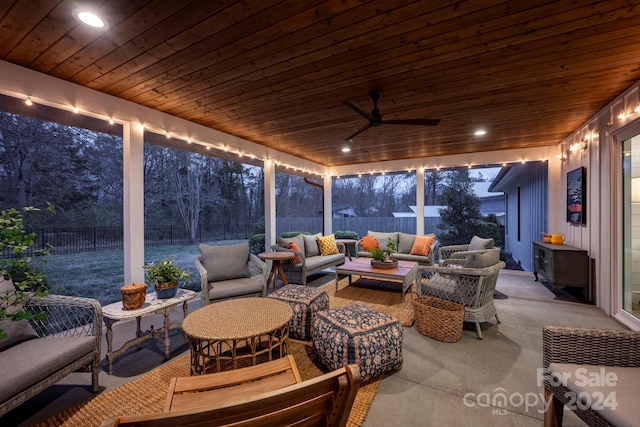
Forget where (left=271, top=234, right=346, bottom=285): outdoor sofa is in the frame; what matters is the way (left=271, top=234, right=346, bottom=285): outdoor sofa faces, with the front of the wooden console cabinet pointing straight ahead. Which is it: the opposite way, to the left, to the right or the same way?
the opposite way

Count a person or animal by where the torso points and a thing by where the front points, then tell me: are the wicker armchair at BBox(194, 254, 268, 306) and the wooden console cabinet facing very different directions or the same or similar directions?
very different directions

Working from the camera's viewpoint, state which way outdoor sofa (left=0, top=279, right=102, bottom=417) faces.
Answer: facing the viewer and to the right of the viewer

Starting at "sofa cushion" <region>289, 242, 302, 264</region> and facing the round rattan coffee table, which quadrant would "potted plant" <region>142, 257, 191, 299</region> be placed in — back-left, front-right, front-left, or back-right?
front-right

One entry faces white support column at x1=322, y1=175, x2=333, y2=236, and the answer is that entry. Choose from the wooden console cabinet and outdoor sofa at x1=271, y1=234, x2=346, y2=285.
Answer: the wooden console cabinet

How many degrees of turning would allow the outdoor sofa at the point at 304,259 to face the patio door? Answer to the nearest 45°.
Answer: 0° — it already faces it

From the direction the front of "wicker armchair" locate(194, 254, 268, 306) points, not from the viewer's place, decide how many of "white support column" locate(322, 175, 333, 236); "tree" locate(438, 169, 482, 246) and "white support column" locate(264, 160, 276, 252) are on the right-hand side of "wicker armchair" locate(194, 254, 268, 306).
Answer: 0

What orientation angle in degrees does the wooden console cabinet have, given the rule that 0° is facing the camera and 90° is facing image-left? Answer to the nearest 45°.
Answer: approximately 90°

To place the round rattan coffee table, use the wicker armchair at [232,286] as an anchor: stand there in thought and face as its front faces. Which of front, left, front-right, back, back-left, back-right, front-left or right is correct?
front-right

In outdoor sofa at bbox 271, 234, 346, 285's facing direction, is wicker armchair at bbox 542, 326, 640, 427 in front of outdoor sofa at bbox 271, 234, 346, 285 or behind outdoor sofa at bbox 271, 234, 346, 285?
in front

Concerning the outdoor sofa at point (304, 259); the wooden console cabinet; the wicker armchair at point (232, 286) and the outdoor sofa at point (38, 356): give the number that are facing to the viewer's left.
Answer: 1

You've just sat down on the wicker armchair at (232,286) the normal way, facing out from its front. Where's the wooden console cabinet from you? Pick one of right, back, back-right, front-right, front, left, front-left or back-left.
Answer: front-left

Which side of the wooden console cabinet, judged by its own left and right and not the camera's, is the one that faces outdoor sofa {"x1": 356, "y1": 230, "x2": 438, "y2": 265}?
front

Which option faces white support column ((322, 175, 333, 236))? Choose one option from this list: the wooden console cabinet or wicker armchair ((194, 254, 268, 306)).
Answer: the wooden console cabinet

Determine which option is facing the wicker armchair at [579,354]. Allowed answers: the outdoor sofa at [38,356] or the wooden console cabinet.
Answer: the outdoor sofa
